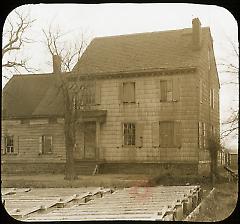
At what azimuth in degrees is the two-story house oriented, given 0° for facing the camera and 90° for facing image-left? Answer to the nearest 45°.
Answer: approximately 0°
